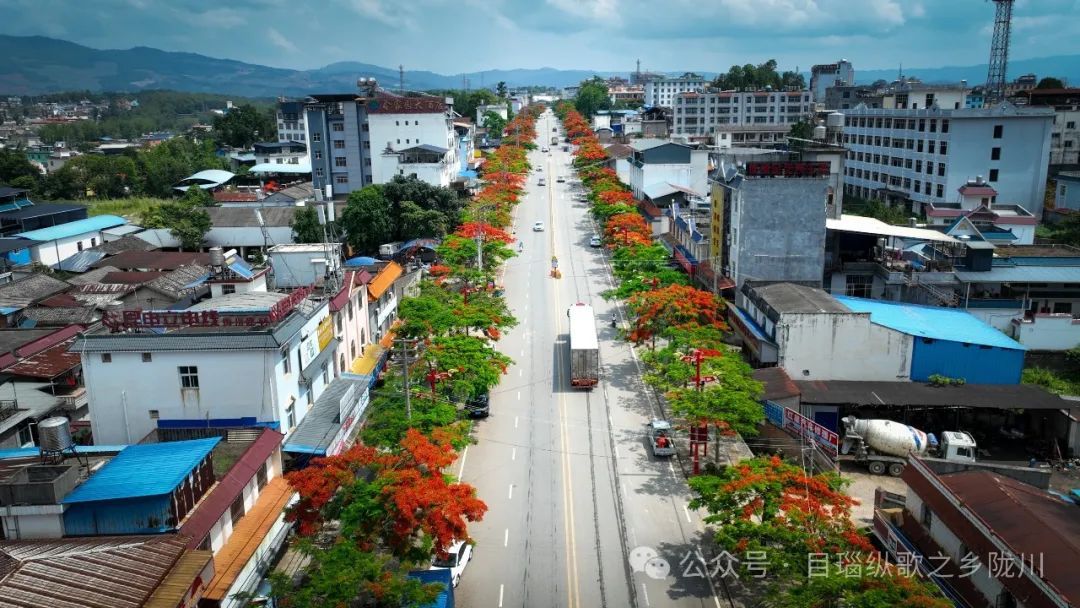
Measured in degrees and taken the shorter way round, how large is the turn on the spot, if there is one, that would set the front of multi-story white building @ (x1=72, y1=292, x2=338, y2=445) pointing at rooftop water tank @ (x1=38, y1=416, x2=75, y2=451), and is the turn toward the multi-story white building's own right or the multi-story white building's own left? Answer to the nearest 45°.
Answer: approximately 90° to the multi-story white building's own right

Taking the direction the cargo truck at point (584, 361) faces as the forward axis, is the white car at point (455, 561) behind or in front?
behind

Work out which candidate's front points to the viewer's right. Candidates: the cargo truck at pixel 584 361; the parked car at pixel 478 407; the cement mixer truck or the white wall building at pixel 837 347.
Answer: the cement mixer truck

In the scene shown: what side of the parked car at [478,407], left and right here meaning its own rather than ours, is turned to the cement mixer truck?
left

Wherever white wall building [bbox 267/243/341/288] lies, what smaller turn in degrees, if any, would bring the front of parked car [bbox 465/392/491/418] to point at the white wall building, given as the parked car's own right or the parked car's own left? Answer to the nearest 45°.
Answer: approximately 135° to the parked car's own right

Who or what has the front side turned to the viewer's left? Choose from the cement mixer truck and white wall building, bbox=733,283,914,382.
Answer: the white wall building

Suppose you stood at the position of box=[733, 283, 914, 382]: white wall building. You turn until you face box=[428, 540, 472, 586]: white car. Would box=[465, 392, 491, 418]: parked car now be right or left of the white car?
right

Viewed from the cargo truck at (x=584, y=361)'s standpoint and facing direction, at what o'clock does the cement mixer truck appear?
The cement mixer truck is roughly at 4 o'clock from the cargo truck.

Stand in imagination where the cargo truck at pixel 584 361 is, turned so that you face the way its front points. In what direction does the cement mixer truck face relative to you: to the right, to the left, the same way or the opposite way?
to the right

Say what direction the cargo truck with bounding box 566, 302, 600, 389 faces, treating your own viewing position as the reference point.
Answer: facing away from the viewer

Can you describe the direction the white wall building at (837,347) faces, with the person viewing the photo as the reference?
facing to the left of the viewer

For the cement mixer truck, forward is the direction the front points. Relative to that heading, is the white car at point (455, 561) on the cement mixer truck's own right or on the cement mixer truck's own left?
on the cement mixer truck's own right

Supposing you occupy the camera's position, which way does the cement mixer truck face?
facing to the right of the viewer
